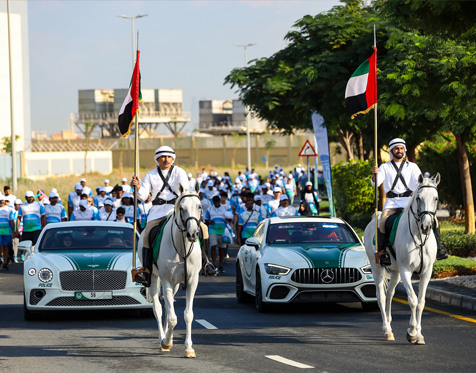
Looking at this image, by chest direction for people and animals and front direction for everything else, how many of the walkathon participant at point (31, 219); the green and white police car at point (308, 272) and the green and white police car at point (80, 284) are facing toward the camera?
3

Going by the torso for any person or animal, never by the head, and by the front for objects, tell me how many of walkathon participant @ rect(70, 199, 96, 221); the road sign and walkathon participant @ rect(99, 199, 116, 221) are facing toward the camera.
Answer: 3

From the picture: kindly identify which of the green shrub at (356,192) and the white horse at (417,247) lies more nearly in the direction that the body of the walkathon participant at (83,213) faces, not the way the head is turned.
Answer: the white horse

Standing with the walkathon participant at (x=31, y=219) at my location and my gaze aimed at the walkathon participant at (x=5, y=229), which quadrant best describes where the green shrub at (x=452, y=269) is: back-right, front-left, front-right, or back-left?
back-left

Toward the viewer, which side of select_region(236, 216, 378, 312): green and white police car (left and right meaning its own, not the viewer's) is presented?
front

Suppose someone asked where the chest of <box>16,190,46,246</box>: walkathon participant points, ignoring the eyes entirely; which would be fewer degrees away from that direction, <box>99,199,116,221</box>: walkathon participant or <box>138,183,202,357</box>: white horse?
the white horse

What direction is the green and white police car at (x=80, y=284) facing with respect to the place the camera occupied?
facing the viewer

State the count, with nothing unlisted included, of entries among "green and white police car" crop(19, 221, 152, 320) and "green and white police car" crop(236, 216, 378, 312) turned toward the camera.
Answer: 2

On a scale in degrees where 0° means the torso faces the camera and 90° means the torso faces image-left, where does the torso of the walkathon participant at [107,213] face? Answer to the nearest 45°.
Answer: approximately 0°

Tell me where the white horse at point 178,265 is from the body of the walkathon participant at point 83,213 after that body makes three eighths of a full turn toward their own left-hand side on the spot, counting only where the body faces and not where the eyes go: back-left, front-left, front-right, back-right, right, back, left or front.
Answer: back-right

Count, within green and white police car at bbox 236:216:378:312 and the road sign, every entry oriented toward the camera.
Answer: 2

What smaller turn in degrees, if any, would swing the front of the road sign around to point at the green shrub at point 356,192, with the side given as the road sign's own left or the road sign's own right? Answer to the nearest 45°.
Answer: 0° — it already faces it

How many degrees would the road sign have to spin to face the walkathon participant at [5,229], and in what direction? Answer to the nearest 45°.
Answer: approximately 45° to its right
